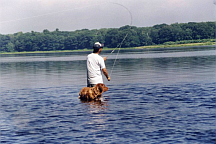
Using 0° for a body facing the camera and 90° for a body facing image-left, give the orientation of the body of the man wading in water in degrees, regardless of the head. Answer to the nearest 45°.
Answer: approximately 225°
